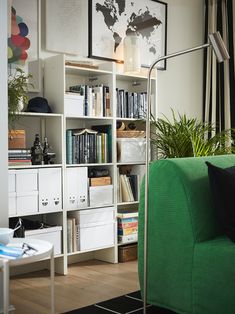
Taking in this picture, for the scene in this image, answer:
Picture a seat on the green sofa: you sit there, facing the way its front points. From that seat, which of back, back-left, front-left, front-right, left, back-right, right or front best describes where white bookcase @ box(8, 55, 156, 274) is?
back

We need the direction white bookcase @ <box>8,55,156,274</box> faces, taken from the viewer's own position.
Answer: facing the viewer and to the right of the viewer

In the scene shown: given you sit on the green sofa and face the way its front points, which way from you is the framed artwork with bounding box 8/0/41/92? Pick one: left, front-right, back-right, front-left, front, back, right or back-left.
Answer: back

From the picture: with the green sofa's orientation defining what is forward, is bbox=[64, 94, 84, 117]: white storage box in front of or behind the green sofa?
behind

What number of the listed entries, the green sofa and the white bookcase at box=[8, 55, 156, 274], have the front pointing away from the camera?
0

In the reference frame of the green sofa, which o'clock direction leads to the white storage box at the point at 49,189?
The white storage box is roughly at 6 o'clock from the green sofa.

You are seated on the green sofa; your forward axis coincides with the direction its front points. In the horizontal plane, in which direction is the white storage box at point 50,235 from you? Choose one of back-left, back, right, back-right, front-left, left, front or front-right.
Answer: back

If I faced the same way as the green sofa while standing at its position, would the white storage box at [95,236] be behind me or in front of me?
behind
